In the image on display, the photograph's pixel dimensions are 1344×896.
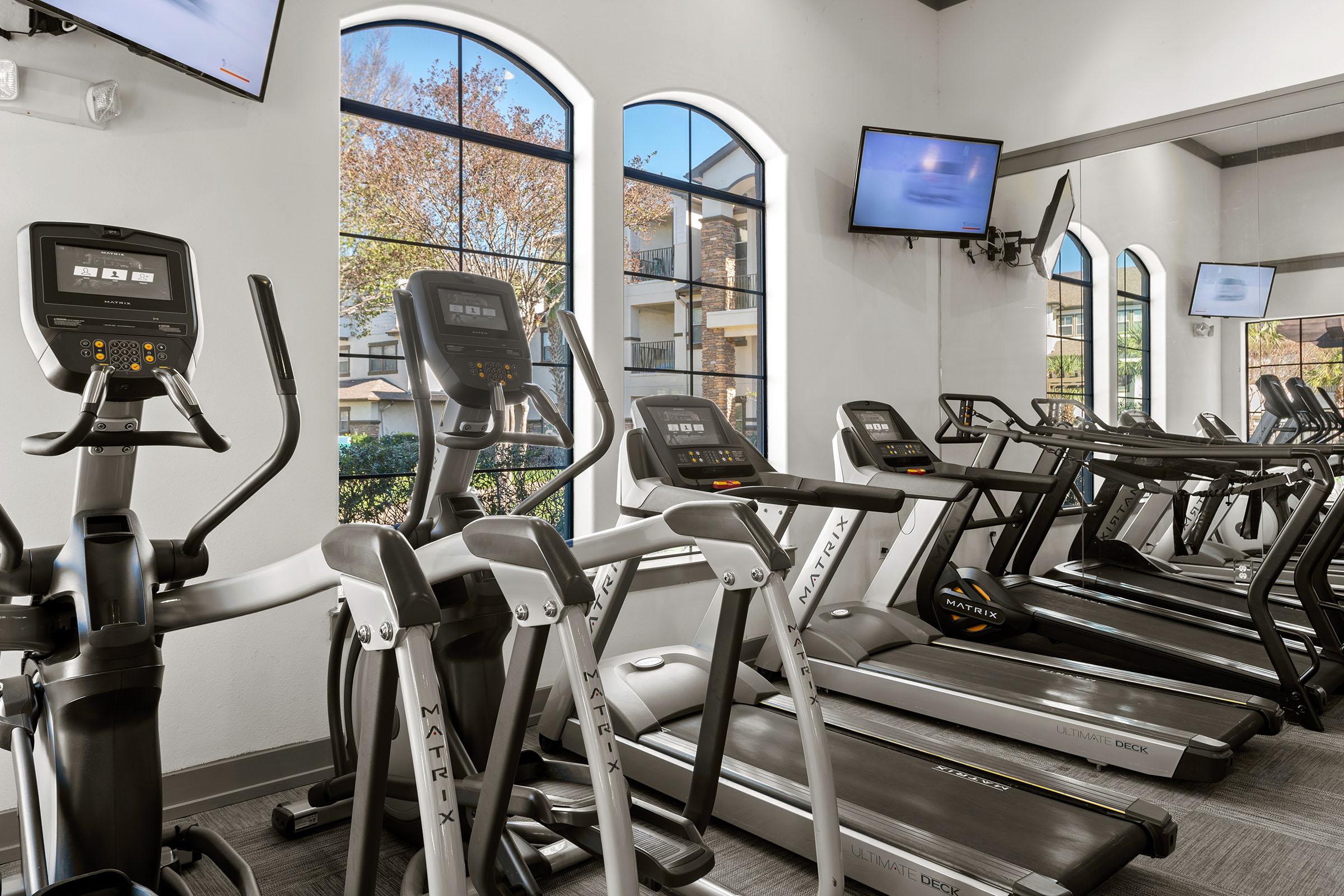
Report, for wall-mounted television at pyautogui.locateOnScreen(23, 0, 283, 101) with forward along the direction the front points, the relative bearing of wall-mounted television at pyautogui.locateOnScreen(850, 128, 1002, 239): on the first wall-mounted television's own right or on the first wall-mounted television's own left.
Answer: on the first wall-mounted television's own left

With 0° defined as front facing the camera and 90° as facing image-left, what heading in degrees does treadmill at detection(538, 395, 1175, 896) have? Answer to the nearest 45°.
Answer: approximately 135°

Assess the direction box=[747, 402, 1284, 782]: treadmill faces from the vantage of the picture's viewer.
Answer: facing away from the viewer and to the left of the viewer

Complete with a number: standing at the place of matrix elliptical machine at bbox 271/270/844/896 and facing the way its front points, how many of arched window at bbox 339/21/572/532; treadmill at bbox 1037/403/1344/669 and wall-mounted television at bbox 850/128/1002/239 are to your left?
0

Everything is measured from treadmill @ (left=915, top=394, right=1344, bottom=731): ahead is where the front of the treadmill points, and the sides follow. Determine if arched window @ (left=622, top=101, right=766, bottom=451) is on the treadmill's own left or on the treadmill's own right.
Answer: on the treadmill's own left

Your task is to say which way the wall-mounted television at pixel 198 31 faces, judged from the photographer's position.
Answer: facing the viewer and to the right of the viewer

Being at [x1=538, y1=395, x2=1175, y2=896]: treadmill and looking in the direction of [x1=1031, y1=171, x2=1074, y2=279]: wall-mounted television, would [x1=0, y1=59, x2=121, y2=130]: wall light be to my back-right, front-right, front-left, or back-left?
back-left

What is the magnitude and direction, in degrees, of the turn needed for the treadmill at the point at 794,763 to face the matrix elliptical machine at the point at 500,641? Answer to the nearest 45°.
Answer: approximately 90° to its left

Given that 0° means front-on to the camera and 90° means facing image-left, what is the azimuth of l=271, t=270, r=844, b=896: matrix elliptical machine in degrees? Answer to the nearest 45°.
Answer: approximately 135°

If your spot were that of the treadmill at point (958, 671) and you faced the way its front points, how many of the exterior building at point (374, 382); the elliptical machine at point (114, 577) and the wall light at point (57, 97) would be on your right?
0

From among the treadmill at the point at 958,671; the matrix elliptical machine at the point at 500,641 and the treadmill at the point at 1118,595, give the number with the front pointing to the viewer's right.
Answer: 0

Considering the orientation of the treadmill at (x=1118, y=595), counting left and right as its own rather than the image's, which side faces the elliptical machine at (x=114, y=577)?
left

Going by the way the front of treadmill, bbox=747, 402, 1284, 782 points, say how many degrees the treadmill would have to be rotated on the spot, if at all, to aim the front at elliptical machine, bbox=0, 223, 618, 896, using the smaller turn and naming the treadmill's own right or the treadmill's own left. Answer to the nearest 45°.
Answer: approximately 90° to the treadmill's own left

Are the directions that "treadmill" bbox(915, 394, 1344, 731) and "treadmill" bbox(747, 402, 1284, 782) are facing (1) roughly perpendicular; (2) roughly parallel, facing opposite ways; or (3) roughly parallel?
roughly parallel
